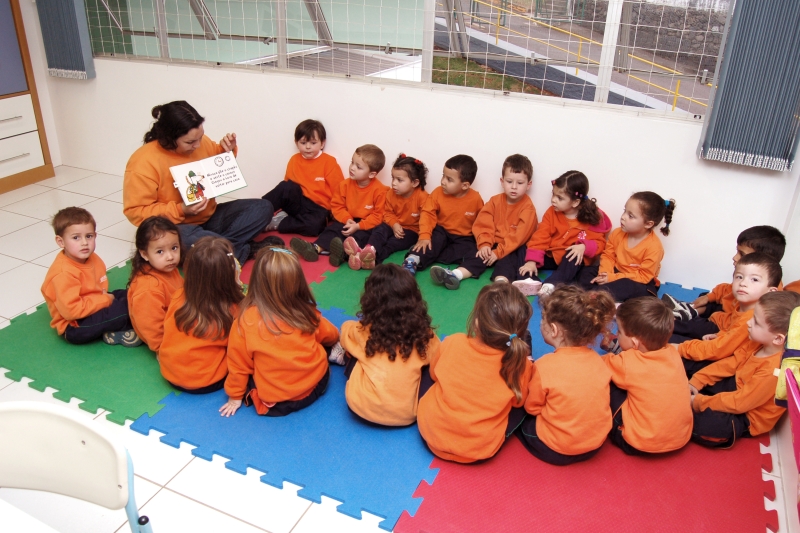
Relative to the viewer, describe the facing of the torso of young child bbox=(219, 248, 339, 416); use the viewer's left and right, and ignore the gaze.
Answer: facing away from the viewer

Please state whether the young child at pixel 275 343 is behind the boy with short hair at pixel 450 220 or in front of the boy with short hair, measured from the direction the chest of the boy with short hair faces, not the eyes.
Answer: in front

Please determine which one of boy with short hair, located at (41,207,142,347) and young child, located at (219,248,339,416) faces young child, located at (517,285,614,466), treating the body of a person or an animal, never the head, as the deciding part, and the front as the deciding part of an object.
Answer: the boy with short hair

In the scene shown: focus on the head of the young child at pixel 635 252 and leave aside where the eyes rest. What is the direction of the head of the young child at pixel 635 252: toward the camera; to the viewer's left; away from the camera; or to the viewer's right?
to the viewer's left

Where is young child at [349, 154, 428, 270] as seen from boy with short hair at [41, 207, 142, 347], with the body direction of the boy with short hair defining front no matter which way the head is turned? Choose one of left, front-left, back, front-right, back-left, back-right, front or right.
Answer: front-left

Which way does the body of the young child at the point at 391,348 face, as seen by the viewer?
away from the camera

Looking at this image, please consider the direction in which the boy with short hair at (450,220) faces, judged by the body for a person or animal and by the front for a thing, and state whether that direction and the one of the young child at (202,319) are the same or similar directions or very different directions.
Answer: very different directions

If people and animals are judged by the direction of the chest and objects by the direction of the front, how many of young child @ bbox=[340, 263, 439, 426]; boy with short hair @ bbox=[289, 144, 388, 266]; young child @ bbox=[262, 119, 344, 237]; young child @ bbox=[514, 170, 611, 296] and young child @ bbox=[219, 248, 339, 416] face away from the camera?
2

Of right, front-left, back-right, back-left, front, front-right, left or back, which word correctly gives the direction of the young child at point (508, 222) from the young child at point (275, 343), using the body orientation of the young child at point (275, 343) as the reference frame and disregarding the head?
front-right
